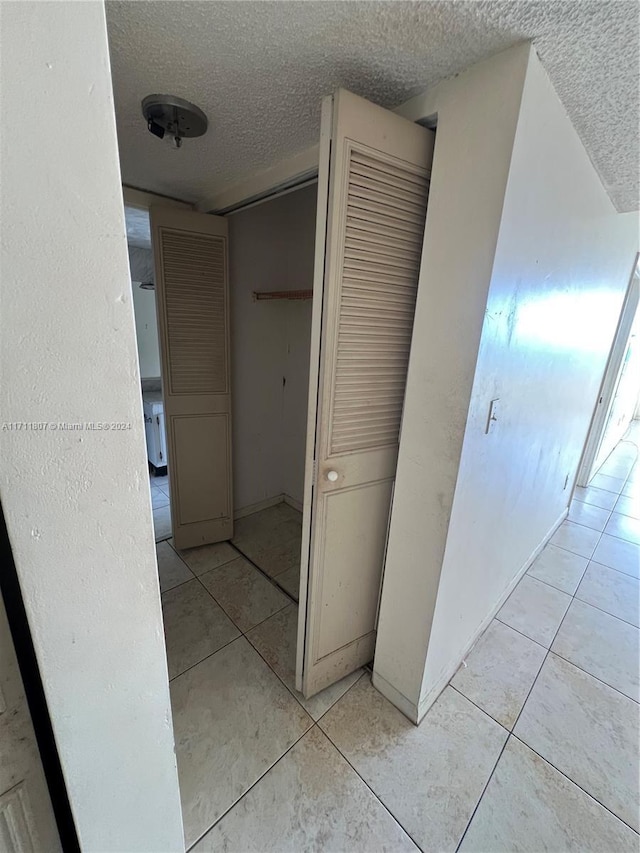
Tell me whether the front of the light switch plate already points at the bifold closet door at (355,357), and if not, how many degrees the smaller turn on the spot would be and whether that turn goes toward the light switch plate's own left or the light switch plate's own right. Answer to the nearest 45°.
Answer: approximately 90° to the light switch plate's own right

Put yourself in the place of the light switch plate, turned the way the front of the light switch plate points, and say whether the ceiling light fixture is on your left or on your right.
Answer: on your right

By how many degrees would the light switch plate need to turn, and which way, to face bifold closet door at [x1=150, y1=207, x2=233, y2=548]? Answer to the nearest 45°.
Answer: approximately 135° to its right

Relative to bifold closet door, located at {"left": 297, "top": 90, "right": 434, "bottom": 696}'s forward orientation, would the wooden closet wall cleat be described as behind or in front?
behind

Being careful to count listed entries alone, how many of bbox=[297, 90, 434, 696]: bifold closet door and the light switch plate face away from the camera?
0

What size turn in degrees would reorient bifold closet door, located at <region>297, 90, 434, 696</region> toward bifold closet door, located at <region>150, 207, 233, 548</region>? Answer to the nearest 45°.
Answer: approximately 180°
